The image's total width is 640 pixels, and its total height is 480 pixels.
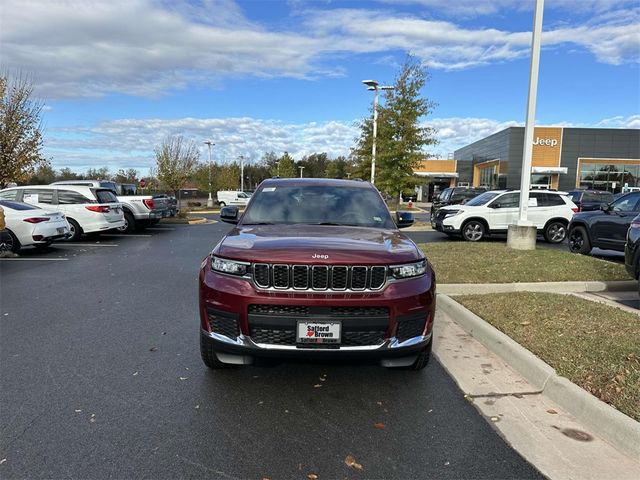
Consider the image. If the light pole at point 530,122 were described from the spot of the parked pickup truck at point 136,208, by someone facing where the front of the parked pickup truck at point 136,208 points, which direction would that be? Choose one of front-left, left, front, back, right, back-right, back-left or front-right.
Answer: back

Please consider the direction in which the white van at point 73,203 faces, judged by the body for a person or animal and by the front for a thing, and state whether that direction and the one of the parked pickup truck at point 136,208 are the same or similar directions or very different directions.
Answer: same or similar directions

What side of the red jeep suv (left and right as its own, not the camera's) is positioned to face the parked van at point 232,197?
back

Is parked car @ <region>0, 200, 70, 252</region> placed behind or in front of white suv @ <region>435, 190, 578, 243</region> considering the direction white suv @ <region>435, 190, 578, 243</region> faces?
in front

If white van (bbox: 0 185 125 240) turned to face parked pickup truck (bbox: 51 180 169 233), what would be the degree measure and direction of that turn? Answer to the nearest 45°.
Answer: approximately 90° to its right

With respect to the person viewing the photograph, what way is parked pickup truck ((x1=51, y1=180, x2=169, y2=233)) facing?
facing away from the viewer and to the left of the viewer

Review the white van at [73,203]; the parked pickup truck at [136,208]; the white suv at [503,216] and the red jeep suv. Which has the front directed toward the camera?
the red jeep suv

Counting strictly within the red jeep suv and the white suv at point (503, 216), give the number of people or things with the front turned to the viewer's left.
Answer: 1

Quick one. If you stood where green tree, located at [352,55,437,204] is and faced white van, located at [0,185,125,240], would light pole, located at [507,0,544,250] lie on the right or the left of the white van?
left

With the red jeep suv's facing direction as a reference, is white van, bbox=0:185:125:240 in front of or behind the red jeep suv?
behind

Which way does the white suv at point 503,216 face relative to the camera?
to the viewer's left

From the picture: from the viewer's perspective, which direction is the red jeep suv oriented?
toward the camera

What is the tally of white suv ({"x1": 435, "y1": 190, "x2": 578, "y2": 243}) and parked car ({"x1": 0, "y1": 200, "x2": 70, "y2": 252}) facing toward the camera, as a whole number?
0

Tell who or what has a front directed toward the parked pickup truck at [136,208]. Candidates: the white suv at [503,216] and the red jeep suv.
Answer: the white suv

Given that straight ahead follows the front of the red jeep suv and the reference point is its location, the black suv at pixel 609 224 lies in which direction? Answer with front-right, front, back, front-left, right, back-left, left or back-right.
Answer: back-left

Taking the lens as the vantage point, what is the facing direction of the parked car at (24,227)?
facing away from the viewer and to the left of the viewer

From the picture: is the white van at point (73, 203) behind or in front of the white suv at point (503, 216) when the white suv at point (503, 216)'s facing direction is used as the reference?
in front

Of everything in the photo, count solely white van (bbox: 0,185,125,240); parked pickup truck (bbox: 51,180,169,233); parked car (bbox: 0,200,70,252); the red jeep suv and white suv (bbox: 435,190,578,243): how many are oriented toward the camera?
1

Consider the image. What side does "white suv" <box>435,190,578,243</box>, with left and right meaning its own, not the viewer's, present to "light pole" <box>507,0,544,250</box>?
left
